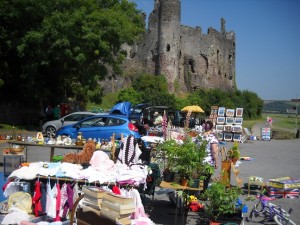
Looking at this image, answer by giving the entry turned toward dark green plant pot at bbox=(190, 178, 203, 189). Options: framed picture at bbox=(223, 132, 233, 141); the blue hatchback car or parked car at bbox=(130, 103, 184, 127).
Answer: the framed picture

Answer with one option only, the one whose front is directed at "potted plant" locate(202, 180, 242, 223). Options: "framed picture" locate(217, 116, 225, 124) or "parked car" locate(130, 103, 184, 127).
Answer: the framed picture

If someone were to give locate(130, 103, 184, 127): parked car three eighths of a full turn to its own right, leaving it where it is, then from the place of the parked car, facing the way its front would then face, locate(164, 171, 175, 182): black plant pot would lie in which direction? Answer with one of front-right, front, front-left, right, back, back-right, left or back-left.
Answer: right

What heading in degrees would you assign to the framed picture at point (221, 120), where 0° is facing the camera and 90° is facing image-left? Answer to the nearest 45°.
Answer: approximately 0°

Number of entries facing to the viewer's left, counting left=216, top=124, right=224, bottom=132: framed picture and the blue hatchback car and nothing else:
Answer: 1

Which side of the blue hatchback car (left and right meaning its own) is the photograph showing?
left

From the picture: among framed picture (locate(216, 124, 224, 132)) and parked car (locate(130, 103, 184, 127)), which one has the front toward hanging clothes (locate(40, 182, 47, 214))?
the framed picture

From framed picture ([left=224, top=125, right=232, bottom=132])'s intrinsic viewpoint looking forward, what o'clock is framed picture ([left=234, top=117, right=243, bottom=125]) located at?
framed picture ([left=234, top=117, right=243, bottom=125]) is roughly at 8 o'clock from framed picture ([left=224, top=125, right=232, bottom=132]).

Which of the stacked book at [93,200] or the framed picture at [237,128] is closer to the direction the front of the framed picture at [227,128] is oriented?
the stacked book

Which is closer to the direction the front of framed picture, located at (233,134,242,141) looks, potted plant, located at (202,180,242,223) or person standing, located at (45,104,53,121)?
the potted plant

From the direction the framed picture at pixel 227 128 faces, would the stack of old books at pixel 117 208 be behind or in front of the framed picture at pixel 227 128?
in front

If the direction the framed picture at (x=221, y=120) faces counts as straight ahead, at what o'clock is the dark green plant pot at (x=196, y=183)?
The dark green plant pot is roughly at 12 o'clock from the framed picture.

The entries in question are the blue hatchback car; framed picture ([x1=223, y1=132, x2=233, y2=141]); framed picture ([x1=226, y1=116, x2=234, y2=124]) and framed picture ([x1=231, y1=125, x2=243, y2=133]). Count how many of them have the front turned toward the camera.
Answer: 3
